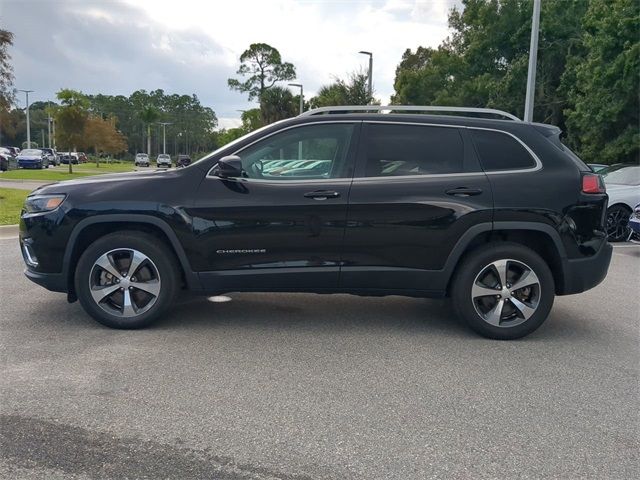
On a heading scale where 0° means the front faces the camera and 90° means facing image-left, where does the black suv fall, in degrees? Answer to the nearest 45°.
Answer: approximately 90°

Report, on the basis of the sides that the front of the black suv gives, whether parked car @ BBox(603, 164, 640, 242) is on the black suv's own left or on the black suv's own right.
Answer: on the black suv's own right

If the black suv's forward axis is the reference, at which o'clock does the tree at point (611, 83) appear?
The tree is roughly at 4 o'clock from the black suv.

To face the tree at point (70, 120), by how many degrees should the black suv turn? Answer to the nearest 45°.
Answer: approximately 45° to its right

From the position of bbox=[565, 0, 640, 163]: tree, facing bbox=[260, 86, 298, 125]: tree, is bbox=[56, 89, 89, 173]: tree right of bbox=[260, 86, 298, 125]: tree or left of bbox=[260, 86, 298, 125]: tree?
left

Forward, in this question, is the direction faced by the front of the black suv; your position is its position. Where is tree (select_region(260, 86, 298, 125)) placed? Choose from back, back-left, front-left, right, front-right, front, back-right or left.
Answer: right

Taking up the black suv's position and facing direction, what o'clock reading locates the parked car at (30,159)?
The parked car is roughly at 2 o'clock from the black suv.

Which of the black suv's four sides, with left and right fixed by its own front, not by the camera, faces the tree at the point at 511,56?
right

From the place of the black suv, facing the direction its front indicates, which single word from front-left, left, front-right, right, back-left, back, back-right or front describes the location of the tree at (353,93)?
right
